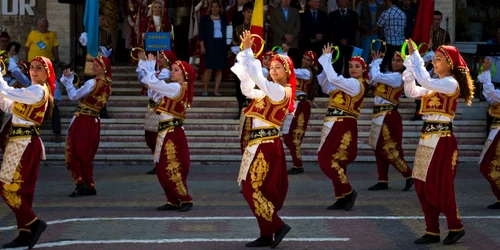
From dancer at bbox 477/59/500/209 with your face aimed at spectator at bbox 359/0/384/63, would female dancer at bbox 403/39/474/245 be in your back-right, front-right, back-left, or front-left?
back-left

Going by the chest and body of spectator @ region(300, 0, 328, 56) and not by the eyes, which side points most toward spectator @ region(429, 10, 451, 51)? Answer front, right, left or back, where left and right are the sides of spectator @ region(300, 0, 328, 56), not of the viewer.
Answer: left

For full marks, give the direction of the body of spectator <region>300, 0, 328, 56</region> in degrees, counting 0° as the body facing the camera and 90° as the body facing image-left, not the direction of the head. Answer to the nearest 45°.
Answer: approximately 0°

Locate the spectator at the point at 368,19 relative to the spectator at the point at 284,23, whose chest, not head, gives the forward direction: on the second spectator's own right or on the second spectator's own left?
on the second spectator's own left

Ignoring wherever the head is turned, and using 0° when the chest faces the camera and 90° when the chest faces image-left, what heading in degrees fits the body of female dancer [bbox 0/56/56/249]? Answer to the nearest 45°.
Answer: approximately 45°

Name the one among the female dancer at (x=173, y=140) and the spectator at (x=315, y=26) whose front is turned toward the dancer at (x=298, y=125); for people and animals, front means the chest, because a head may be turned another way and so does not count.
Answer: the spectator

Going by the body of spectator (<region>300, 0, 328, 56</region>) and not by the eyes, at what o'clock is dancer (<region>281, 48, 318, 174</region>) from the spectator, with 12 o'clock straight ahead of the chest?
The dancer is roughly at 12 o'clock from the spectator.

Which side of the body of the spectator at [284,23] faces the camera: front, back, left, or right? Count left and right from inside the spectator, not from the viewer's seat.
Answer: front

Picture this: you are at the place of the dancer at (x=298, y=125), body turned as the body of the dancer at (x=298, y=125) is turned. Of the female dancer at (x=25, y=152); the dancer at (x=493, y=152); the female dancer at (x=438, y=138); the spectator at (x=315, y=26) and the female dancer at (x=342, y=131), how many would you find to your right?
1

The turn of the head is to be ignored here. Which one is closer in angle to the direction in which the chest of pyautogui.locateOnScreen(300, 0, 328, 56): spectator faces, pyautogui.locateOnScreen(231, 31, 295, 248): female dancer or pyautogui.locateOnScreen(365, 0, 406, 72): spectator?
the female dancer

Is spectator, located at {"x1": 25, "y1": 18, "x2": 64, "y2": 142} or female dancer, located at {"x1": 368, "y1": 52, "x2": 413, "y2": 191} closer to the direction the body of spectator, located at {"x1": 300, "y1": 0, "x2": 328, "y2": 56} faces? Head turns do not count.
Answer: the female dancer

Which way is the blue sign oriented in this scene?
toward the camera

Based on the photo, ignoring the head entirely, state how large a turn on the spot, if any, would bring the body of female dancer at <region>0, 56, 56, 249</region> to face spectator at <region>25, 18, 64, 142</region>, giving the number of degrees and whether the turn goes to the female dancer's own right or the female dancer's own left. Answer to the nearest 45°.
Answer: approximately 135° to the female dancer's own right

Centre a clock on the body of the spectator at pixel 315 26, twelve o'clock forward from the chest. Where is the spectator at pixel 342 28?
the spectator at pixel 342 28 is roughly at 9 o'clock from the spectator at pixel 315 26.
